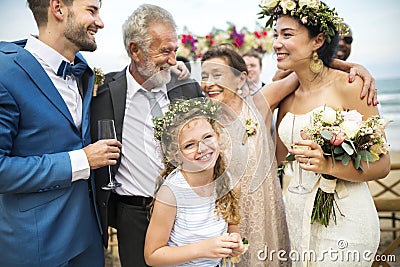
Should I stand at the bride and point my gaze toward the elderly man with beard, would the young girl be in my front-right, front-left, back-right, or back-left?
front-left

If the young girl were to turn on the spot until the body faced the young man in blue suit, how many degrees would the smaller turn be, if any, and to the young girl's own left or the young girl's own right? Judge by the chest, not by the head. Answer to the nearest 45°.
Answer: approximately 135° to the young girl's own right

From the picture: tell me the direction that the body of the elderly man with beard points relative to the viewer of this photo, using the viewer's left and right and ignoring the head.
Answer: facing the viewer and to the right of the viewer

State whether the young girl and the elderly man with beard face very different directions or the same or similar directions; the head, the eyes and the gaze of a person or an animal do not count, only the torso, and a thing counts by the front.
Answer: same or similar directions

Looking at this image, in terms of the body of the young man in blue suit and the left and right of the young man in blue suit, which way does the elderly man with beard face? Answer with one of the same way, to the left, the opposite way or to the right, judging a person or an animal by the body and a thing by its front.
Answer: the same way

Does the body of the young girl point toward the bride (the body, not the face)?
no

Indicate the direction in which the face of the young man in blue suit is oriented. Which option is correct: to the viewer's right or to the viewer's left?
to the viewer's right

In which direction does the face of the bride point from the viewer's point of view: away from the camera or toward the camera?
toward the camera

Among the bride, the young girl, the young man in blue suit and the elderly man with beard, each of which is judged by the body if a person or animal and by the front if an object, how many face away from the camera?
0

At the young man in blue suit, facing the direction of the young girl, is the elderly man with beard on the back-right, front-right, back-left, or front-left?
front-left

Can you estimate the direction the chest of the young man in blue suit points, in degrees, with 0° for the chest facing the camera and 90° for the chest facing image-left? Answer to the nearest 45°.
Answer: approximately 315°

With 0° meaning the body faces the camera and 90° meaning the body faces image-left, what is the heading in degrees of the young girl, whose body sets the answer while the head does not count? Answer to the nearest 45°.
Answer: approximately 315°

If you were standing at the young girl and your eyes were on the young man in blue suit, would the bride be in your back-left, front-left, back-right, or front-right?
back-right

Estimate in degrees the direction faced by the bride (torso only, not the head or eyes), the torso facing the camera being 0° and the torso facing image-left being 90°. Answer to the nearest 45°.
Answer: approximately 45°
